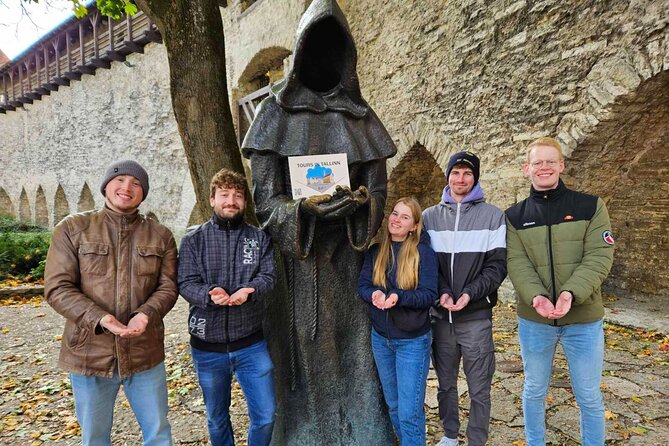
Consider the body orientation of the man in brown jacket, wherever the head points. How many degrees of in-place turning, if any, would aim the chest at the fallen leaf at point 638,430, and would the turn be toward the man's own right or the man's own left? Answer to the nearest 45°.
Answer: approximately 90° to the man's own left

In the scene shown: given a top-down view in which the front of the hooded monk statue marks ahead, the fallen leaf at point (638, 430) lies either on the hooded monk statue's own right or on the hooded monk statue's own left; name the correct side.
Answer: on the hooded monk statue's own left

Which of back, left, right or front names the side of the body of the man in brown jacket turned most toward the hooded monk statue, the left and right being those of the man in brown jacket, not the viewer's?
left

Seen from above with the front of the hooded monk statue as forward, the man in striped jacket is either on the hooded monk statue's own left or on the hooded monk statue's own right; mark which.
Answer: on the hooded monk statue's own left

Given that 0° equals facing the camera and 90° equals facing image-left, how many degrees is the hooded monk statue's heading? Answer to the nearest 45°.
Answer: approximately 0°

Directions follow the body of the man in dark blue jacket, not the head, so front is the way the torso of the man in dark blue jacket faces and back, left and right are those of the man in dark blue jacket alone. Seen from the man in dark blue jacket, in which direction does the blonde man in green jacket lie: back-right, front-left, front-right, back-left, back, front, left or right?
left

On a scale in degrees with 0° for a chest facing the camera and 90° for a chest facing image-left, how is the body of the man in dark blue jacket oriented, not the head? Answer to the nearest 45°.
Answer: approximately 0°
